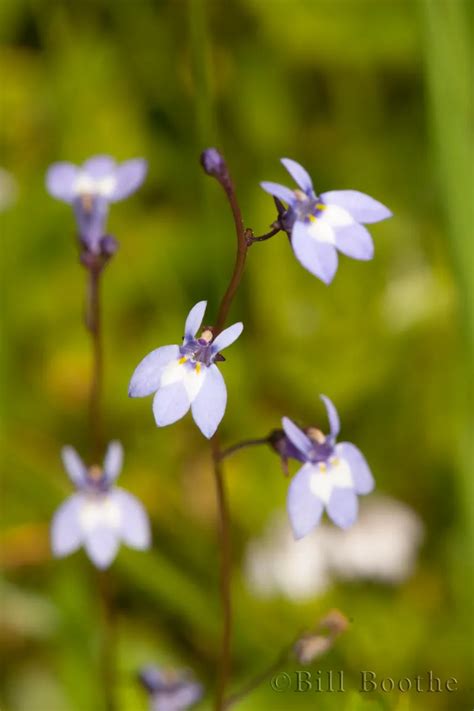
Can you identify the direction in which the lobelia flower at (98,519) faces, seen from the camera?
facing the viewer

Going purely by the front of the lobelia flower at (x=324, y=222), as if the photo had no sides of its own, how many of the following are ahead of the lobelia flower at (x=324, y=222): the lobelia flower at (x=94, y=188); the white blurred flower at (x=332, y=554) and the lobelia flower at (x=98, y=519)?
0

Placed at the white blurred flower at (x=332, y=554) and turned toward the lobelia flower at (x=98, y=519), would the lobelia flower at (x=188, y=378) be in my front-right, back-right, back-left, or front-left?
front-left

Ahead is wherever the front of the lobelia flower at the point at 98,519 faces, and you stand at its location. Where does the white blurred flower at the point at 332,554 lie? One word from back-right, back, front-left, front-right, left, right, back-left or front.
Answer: back-left

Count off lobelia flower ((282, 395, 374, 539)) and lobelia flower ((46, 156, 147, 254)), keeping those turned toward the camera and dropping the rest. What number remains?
2

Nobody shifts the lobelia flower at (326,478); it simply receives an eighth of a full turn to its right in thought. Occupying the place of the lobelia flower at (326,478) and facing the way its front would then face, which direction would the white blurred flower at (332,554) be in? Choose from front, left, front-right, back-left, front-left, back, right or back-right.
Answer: back-right

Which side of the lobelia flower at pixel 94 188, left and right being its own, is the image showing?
front

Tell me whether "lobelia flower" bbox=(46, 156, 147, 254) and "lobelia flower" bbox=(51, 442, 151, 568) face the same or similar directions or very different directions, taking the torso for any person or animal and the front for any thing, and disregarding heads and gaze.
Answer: same or similar directions

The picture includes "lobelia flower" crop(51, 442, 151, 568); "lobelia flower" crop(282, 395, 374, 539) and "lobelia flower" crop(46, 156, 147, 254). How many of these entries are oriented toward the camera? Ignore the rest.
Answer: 3

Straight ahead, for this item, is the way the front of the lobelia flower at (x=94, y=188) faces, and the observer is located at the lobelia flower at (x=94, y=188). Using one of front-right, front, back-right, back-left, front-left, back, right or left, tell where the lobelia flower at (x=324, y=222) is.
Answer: front-left

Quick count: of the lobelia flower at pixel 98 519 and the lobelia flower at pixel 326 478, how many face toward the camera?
2

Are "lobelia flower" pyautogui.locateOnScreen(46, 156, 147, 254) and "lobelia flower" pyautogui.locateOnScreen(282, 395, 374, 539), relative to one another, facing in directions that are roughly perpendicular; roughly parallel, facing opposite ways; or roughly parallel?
roughly parallel

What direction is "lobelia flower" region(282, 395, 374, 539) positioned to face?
toward the camera
